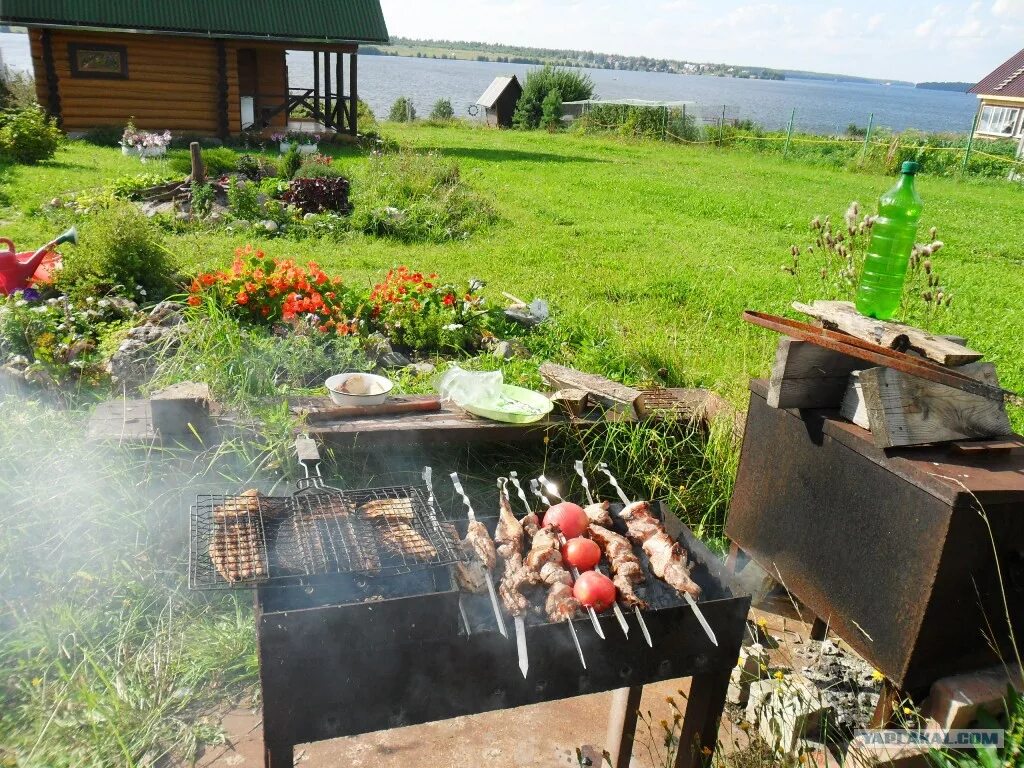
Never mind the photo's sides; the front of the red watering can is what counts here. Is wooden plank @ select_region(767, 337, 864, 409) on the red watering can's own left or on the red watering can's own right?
on the red watering can's own right

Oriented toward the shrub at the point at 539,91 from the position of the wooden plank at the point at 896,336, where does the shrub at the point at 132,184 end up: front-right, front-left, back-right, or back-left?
front-left

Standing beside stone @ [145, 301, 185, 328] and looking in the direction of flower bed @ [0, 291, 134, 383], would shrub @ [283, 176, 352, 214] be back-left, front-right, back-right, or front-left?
back-right

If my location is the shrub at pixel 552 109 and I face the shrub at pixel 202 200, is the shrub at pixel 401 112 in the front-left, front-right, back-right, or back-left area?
front-right

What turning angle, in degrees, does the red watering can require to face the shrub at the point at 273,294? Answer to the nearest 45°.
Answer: approximately 45° to its right

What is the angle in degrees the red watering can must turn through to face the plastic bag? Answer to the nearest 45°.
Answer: approximately 45° to its right

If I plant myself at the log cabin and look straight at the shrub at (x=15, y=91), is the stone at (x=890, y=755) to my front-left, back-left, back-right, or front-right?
back-left

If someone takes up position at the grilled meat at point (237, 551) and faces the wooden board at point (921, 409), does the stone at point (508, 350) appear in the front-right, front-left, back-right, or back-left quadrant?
front-left

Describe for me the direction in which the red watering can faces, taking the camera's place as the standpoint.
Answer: facing to the right of the viewer

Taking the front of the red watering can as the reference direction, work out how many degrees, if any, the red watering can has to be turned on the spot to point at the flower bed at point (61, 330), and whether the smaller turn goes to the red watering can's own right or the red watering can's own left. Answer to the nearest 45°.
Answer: approximately 90° to the red watering can's own right

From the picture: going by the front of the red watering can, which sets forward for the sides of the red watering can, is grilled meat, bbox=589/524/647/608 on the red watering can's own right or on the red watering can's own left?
on the red watering can's own right

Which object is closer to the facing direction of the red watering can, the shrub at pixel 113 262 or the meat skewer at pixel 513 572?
the shrub

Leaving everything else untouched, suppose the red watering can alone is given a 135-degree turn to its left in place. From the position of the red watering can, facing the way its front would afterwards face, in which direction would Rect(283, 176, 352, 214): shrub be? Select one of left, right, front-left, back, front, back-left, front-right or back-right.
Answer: right

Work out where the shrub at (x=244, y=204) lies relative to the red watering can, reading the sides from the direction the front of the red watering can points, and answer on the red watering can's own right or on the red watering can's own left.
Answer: on the red watering can's own left

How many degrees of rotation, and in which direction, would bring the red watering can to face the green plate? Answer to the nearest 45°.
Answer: approximately 45° to its right

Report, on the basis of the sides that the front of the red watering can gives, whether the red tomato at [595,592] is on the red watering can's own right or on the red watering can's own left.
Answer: on the red watering can's own right
